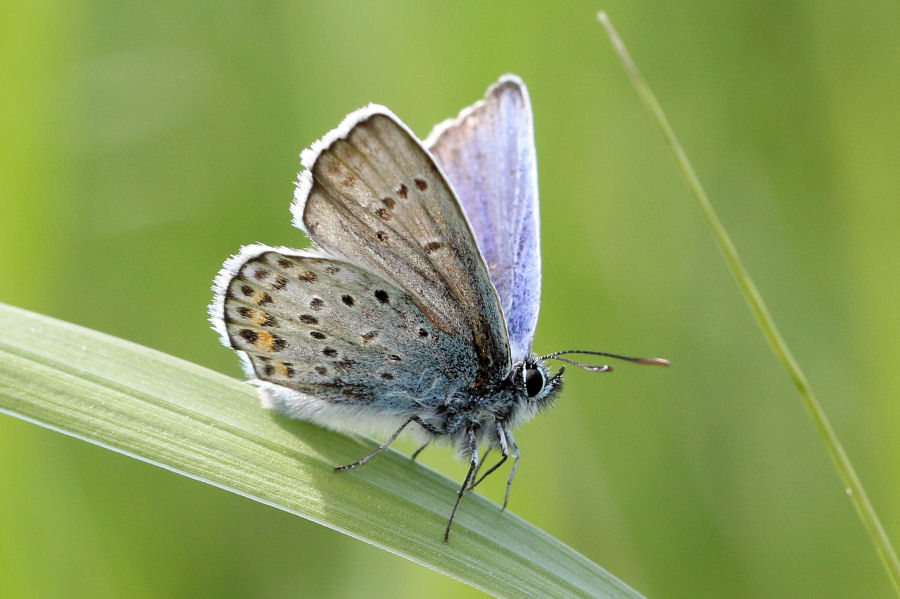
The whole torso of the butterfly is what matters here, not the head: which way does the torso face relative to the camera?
to the viewer's right

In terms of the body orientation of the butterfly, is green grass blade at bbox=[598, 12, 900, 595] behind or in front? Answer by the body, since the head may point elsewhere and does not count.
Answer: in front
